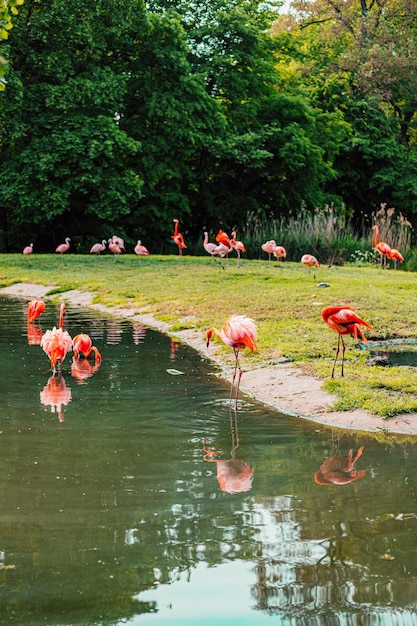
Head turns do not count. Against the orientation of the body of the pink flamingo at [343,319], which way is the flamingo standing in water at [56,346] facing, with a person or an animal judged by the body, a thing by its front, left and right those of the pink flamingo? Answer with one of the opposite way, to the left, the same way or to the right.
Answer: to the right

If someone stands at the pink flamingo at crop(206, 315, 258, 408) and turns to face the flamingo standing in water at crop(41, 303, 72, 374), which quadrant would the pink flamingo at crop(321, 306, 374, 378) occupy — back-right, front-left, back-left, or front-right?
back-right

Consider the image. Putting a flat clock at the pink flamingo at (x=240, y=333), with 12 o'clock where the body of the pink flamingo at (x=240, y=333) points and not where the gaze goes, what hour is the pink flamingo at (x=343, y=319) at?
the pink flamingo at (x=343, y=319) is roughly at 5 o'clock from the pink flamingo at (x=240, y=333).

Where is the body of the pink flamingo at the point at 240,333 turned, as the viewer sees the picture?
to the viewer's left

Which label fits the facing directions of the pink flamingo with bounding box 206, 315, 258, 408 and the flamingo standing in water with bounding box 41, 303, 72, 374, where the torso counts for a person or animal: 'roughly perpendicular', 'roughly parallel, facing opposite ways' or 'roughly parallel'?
roughly perpendicular

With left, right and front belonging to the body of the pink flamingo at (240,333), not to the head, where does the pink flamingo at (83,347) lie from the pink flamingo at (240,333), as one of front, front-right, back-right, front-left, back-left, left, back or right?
front-right
